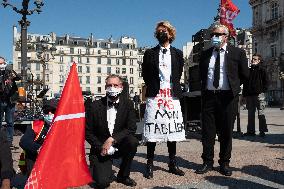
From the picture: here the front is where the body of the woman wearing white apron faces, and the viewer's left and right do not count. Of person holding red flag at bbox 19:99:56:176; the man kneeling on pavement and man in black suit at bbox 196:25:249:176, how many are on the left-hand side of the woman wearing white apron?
1

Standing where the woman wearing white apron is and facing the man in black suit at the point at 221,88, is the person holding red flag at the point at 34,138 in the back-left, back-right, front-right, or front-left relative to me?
back-right

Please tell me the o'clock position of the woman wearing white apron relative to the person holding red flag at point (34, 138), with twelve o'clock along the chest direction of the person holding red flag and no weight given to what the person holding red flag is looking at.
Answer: The woman wearing white apron is roughly at 10 o'clock from the person holding red flag.

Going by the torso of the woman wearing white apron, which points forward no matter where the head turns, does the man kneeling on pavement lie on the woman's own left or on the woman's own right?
on the woman's own right

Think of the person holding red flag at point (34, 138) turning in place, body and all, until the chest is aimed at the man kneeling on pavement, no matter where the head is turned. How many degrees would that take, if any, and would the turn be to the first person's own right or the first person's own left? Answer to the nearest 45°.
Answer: approximately 45° to the first person's own left

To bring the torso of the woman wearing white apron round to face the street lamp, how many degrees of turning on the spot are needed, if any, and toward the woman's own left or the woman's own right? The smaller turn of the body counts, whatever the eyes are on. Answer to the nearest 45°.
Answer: approximately 135° to the woman's own right

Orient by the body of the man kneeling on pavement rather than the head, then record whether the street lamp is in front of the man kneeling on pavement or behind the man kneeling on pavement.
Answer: behind

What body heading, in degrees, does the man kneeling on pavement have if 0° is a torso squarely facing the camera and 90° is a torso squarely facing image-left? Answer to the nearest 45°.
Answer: approximately 0°

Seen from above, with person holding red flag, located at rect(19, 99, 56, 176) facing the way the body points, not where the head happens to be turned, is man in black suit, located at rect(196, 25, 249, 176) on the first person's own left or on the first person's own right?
on the first person's own left

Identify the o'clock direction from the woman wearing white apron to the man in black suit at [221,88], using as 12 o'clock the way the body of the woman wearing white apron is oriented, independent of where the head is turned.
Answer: The man in black suit is roughly at 9 o'clock from the woman wearing white apron.

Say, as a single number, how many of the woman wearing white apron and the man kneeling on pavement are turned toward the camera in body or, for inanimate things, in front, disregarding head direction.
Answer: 2

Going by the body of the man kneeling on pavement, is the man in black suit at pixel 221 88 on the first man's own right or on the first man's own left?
on the first man's own left

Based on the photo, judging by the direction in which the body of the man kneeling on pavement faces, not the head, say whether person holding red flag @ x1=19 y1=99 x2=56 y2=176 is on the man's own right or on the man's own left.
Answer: on the man's own right

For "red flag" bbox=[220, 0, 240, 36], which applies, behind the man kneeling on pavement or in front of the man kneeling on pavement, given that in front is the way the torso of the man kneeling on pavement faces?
behind
